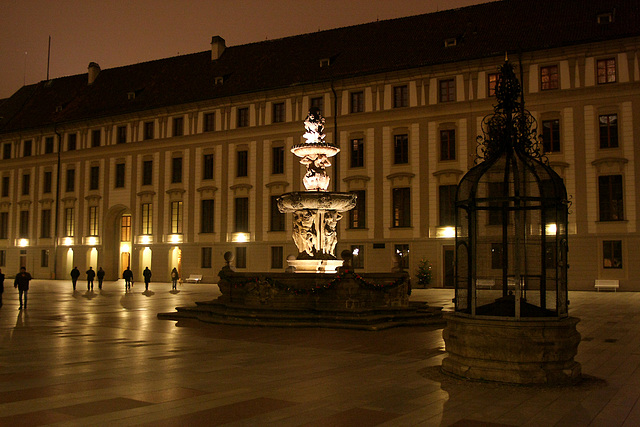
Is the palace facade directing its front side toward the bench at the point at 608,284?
no

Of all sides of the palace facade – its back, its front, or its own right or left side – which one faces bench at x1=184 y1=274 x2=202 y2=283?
right

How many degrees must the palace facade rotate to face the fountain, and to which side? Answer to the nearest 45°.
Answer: approximately 45° to its left

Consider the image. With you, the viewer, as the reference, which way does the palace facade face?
facing the viewer and to the left of the viewer

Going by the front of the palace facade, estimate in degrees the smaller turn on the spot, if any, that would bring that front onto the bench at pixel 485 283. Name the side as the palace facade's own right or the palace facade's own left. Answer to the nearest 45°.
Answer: approximately 45° to the palace facade's own left
